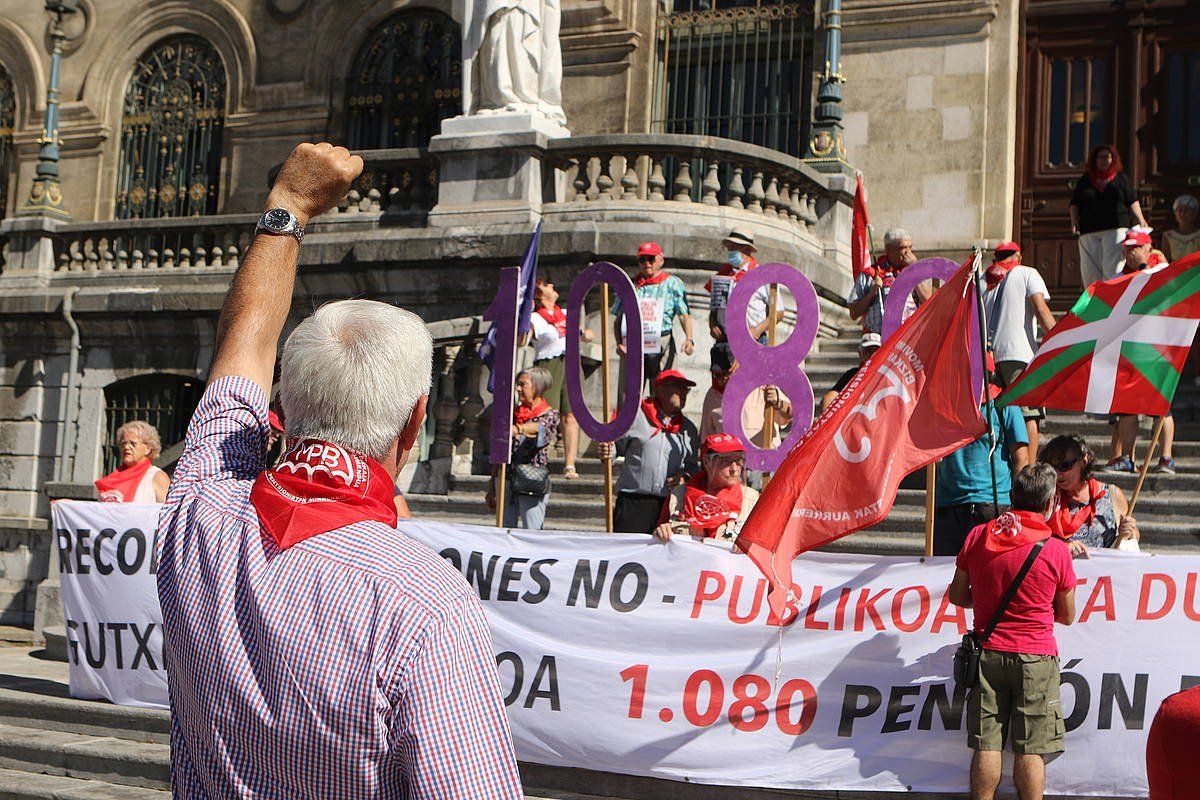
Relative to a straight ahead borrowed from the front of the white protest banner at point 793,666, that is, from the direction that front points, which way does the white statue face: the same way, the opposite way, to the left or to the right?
the same way

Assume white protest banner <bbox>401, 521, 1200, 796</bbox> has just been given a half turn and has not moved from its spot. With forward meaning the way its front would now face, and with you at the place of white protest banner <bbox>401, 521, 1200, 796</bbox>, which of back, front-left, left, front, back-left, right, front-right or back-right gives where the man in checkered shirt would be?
back

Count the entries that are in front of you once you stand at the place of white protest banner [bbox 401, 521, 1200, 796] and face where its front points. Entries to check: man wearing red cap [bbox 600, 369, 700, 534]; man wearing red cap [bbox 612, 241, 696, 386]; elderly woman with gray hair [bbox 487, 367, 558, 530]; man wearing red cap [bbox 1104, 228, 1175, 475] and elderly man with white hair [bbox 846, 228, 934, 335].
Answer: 0

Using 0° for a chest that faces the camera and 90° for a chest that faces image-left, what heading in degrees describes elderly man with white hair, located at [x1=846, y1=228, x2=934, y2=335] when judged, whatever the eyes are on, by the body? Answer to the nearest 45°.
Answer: approximately 315°

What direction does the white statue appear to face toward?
toward the camera

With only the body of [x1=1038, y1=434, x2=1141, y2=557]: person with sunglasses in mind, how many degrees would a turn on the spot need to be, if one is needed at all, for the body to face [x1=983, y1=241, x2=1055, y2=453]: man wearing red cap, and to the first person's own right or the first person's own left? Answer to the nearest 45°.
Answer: approximately 135° to the first person's own right

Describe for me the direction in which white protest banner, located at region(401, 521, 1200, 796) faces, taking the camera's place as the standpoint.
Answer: facing the viewer

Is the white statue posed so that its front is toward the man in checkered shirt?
yes

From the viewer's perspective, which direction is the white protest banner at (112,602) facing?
toward the camera

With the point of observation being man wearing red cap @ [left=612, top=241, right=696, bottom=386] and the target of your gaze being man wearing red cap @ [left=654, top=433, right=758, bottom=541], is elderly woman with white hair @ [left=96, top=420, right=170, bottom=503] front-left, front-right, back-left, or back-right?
front-right

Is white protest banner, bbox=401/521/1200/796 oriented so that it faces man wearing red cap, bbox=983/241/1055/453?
no

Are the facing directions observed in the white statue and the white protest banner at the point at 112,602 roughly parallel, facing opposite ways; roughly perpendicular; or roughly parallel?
roughly parallel

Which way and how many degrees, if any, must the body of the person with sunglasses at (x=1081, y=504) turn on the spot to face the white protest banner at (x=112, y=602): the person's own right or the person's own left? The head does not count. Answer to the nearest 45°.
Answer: approximately 45° to the person's own right
